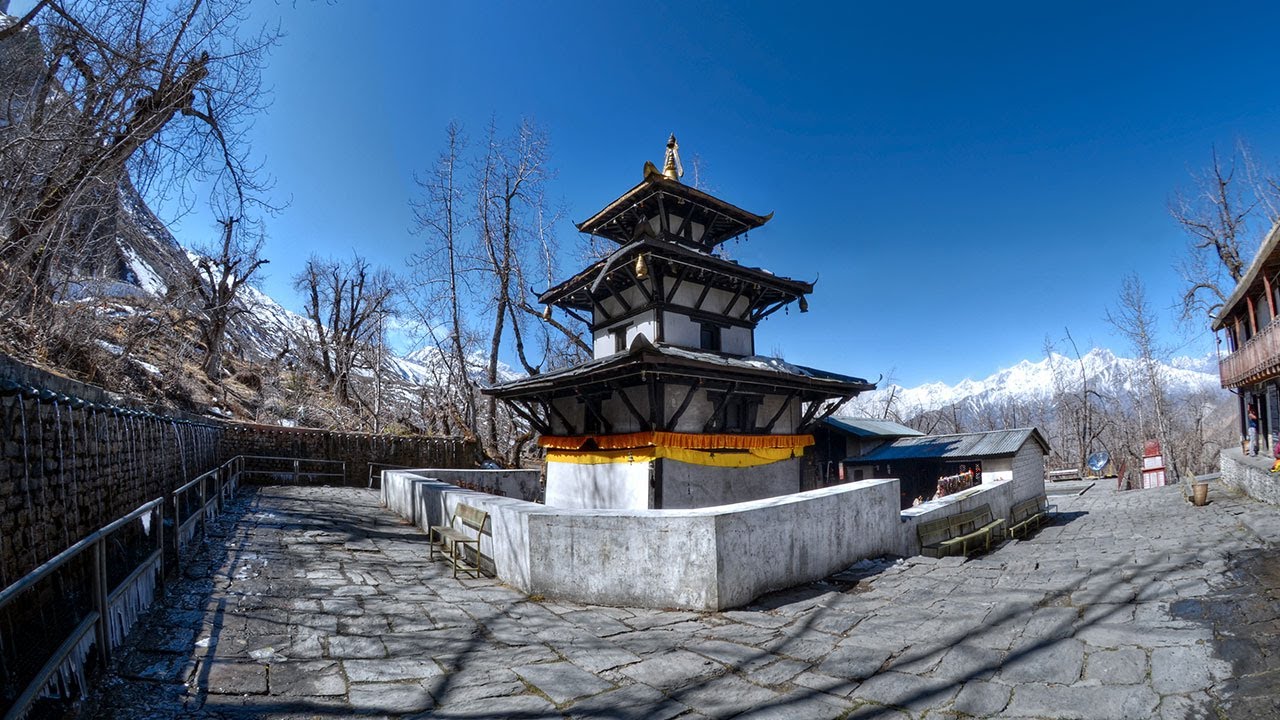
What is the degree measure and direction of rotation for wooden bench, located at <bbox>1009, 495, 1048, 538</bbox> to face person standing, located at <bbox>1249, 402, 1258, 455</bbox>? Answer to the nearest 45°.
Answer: approximately 90° to its left

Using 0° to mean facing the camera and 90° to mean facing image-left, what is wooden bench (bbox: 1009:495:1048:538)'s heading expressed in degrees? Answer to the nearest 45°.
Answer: approximately 315°

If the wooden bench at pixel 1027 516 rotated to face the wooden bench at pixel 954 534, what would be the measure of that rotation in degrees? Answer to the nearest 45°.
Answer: approximately 45° to its right

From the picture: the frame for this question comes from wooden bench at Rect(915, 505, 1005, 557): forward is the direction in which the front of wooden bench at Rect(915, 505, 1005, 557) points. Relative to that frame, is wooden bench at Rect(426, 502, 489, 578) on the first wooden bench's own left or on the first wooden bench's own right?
on the first wooden bench's own right

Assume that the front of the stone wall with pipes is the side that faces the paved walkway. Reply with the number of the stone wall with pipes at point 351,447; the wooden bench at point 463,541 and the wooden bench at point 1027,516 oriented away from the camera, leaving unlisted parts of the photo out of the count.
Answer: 0

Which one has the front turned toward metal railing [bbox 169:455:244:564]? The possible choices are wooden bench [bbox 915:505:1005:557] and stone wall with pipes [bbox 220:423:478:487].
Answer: the stone wall with pipes

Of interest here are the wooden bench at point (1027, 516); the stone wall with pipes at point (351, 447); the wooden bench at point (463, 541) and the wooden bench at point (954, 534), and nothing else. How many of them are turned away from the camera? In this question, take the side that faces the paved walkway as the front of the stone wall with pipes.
0

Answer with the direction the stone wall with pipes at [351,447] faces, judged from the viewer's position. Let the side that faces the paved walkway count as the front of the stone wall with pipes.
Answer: facing the viewer

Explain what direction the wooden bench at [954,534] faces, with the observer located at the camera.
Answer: facing the viewer and to the right of the viewer

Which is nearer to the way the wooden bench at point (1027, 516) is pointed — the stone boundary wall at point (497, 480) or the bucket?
the bucket

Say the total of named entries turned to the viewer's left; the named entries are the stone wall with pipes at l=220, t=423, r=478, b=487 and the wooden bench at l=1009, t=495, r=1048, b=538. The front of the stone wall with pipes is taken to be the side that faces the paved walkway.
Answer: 0

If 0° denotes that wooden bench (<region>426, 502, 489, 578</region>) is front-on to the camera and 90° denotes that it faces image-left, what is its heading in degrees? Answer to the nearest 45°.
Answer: approximately 45°

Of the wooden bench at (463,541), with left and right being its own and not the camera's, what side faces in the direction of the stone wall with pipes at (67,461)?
front

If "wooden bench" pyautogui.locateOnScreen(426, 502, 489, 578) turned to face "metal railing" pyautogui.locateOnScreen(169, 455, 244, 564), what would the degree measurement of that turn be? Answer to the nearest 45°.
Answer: approximately 45° to its right
